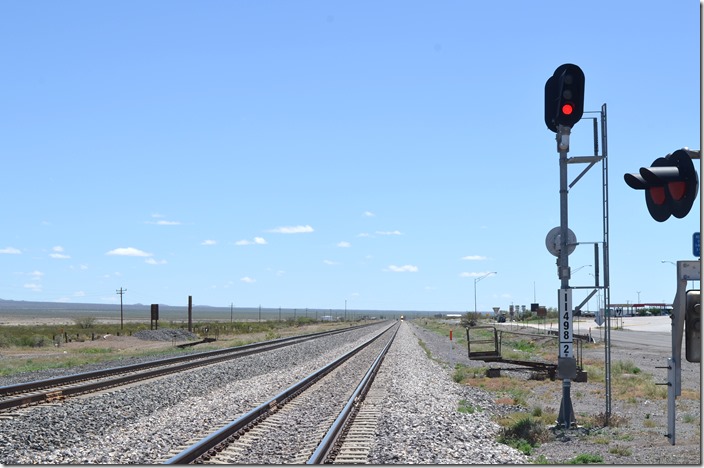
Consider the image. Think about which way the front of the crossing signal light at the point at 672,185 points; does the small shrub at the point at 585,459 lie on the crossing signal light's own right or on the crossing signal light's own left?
on the crossing signal light's own right

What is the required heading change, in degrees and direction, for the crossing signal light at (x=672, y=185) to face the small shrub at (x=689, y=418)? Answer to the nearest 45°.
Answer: approximately 135° to its right

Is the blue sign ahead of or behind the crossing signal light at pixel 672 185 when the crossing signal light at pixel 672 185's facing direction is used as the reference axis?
behind

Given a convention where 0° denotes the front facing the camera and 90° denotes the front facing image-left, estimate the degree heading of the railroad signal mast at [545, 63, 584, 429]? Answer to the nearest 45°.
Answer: approximately 0°

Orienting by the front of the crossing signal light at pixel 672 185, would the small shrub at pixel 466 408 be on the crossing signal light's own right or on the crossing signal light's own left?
on the crossing signal light's own right

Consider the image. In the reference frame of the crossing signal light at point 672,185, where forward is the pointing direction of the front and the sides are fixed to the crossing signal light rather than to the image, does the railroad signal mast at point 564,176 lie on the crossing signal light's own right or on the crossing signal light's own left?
on the crossing signal light's own right

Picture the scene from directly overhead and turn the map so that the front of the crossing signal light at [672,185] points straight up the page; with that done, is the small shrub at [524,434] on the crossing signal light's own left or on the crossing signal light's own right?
on the crossing signal light's own right
